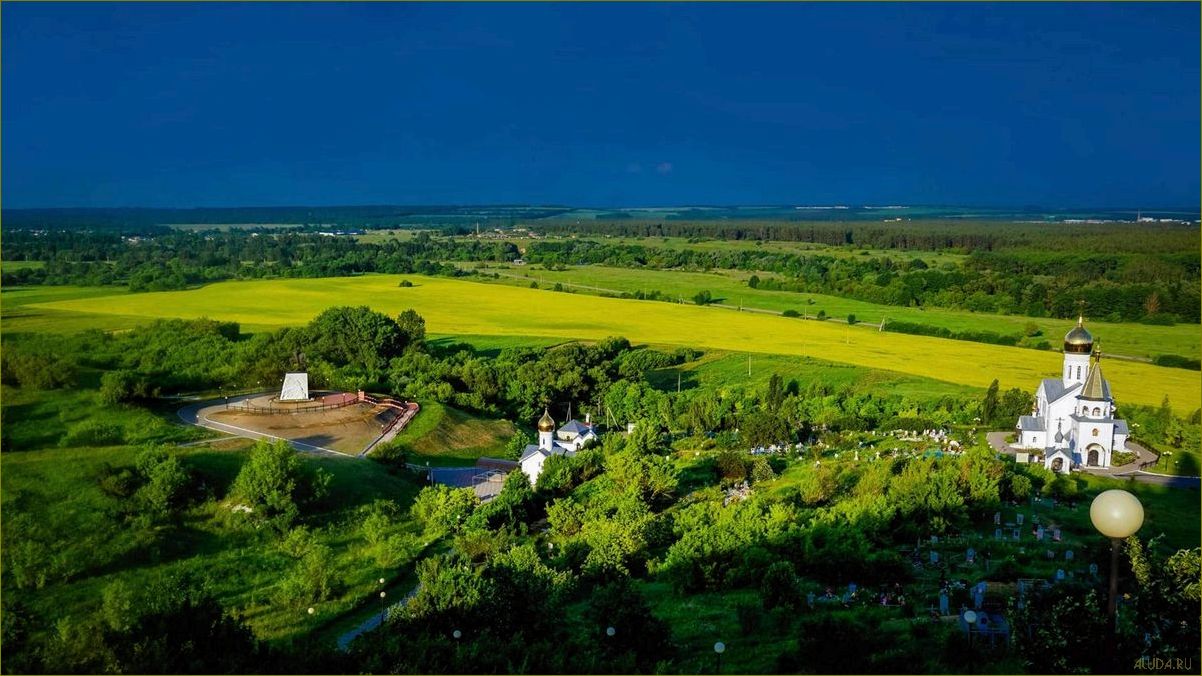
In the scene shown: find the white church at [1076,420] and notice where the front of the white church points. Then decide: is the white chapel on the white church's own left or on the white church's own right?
on the white church's own right

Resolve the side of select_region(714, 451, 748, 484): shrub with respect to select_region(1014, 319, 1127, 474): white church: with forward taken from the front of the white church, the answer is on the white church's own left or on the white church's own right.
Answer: on the white church's own right

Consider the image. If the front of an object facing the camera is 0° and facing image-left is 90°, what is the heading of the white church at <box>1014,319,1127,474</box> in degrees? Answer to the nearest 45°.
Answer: approximately 0°

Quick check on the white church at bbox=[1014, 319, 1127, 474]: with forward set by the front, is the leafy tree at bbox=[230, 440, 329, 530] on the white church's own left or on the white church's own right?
on the white church's own right

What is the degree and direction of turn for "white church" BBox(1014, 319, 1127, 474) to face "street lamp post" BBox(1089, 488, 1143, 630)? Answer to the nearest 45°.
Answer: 0° — it already faces it

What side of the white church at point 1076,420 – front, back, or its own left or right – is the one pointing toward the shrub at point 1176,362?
back

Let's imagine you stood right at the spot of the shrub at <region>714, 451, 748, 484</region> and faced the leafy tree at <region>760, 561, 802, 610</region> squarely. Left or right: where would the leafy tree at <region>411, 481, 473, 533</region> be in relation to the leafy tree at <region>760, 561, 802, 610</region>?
right

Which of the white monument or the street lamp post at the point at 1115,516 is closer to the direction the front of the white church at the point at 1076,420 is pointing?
the street lamp post

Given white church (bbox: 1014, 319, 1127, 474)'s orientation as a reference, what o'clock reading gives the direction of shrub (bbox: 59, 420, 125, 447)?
The shrub is roughly at 2 o'clock from the white church.

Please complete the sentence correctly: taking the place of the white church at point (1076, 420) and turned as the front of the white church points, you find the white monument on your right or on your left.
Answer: on your right

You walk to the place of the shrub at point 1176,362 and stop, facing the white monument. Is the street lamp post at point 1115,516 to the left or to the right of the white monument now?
left
